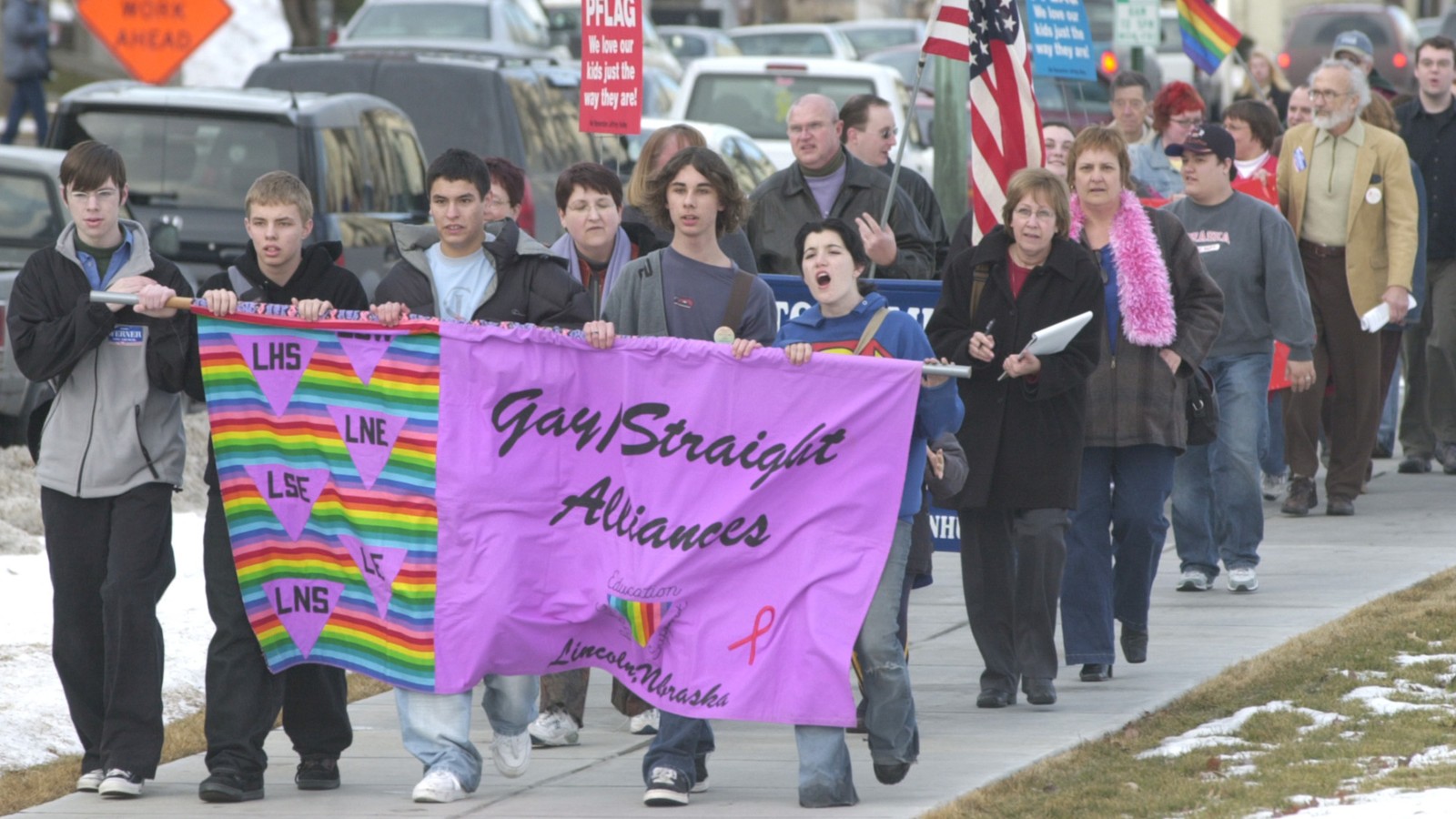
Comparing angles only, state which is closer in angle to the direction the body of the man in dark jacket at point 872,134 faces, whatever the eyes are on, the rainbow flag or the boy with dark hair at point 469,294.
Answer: the boy with dark hair

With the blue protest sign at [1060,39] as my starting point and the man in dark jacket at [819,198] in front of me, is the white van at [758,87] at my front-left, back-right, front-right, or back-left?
back-right

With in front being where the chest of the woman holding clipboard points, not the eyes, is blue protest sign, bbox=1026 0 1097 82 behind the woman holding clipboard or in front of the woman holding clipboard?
behind

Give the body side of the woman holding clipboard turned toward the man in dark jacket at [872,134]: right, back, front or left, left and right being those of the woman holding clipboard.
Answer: back
